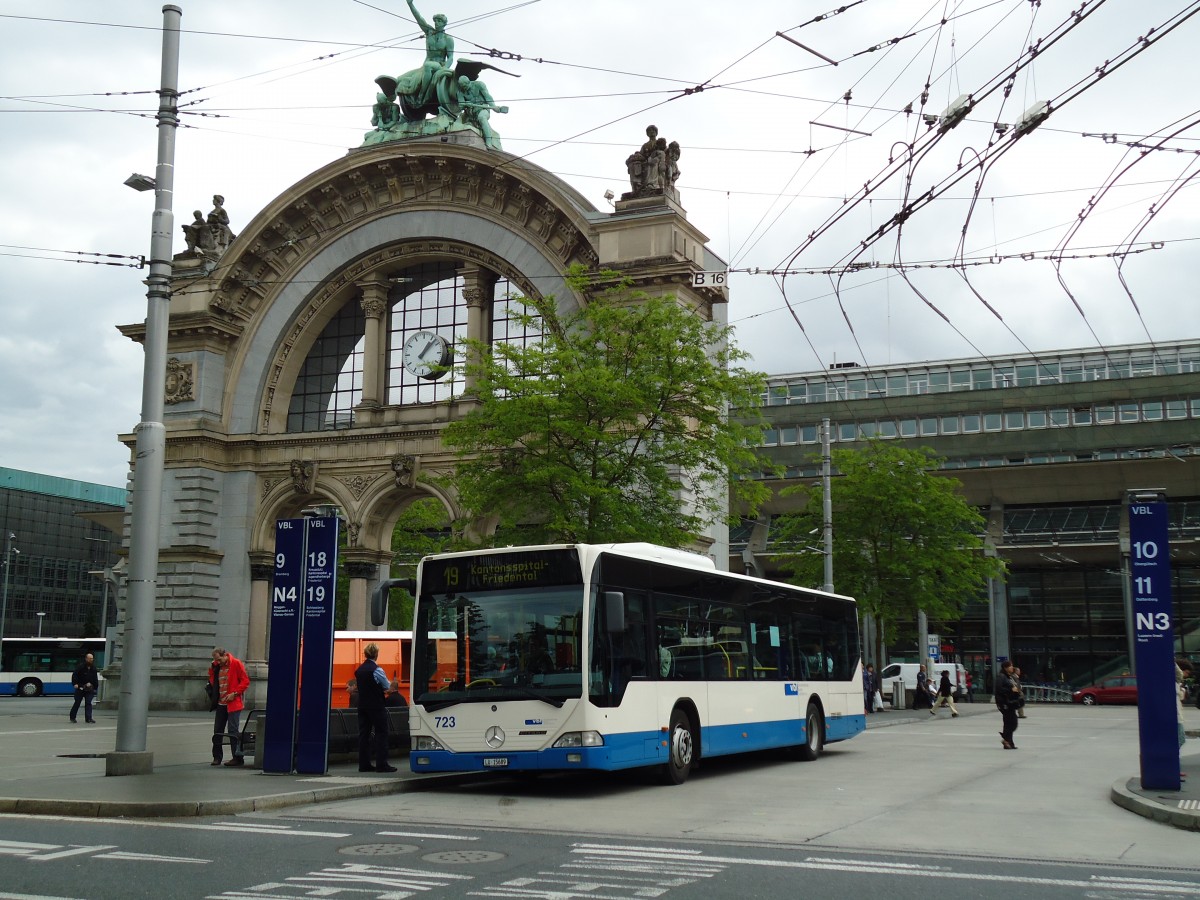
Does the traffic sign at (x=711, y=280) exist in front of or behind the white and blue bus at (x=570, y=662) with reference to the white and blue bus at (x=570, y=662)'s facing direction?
behind

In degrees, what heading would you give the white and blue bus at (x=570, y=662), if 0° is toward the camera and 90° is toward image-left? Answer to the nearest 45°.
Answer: approximately 45°

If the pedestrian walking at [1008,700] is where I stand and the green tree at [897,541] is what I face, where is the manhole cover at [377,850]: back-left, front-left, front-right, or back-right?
back-left

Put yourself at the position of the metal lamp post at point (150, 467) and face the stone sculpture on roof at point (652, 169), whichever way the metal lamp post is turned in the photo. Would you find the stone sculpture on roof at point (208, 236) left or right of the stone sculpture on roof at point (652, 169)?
left

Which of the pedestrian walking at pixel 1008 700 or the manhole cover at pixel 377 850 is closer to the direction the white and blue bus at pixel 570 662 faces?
the manhole cover

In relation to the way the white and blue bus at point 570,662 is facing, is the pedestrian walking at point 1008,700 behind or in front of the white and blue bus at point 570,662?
behind

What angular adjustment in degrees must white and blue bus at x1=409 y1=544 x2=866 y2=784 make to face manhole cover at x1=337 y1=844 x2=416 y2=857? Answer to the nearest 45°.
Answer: approximately 45° to its left

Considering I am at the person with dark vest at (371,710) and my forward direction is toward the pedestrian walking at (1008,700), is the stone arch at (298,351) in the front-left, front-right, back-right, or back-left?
front-left

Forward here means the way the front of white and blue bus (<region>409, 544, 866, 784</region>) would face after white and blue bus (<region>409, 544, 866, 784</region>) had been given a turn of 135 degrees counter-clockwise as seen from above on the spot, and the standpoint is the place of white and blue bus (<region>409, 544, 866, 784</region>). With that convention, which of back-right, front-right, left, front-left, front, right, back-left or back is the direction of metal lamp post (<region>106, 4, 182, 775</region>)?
back

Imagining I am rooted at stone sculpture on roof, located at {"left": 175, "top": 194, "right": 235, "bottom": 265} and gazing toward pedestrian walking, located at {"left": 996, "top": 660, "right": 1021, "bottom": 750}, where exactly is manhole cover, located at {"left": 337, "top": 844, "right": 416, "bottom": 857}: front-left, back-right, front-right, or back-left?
front-right

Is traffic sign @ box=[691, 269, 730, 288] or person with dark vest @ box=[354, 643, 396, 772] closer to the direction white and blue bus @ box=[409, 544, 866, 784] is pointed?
the person with dark vest

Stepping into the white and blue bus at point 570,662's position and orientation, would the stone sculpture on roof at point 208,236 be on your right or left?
on your right

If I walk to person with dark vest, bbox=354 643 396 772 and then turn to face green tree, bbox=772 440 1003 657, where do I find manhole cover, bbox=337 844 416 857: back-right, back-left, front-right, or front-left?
back-right
